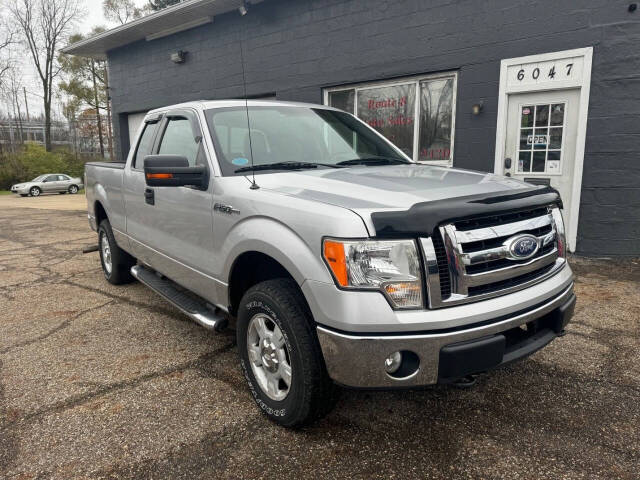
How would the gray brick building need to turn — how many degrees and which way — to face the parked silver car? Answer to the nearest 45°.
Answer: approximately 90° to its right

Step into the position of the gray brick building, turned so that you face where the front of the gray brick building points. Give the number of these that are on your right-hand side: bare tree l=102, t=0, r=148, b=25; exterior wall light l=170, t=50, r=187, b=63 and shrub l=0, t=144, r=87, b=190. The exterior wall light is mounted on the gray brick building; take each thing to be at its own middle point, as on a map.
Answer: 3

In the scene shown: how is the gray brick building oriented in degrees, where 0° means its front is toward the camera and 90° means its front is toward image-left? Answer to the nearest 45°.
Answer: approximately 45°

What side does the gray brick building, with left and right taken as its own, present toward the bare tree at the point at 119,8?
right

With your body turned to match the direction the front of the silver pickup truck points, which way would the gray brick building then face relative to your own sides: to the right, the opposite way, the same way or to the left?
to the right

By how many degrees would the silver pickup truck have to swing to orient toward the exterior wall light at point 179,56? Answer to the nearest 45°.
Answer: approximately 135° to its left

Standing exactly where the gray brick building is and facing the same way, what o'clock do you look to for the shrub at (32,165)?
The shrub is roughly at 3 o'clock from the gray brick building.

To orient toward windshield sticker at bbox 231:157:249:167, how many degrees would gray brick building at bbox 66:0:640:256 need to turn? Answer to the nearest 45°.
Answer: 0° — it already faces it

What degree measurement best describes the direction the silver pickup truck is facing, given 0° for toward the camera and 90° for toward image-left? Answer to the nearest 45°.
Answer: approximately 315°

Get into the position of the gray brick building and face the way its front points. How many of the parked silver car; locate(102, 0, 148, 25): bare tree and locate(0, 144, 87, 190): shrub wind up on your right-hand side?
3

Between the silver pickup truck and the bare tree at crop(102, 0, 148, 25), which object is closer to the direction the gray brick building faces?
the silver pickup truck

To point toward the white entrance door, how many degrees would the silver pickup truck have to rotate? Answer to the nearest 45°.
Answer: approximately 90° to its left

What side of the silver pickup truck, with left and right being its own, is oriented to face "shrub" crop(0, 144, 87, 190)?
back
